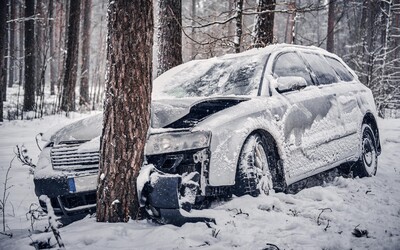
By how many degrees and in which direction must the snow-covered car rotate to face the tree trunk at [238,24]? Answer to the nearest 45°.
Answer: approximately 135° to its right

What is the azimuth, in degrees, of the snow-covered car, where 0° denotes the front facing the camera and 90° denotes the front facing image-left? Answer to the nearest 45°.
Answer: approximately 45°
